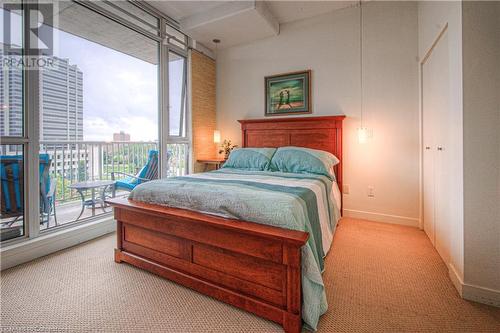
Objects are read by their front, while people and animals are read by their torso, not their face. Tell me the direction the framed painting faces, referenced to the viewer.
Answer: facing the viewer and to the left of the viewer

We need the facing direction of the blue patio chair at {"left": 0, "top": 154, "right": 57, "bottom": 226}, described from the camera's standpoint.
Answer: facing away from the viewer and to the right of the viewer

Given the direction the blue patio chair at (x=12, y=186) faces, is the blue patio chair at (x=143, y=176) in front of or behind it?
in front

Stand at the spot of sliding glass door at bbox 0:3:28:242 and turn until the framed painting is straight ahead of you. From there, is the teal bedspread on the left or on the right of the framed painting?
right

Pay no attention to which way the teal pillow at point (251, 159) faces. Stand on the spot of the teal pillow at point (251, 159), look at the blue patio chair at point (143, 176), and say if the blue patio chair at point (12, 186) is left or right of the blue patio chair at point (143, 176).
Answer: left

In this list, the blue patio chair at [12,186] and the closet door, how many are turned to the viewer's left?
1

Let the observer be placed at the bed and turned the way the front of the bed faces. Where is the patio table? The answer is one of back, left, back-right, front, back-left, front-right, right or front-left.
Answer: right

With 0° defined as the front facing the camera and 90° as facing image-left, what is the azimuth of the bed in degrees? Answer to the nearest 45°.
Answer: approximately 45°

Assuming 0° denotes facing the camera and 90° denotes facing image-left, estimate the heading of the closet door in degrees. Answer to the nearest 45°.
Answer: approximately 90°
